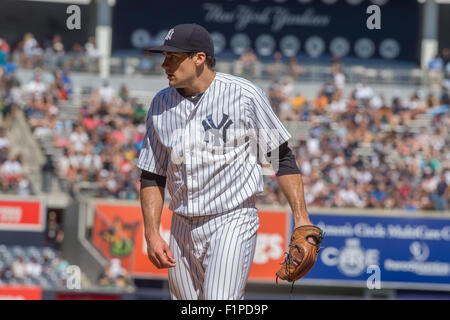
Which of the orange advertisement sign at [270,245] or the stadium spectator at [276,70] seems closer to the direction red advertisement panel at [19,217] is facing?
the orange advertisement sign

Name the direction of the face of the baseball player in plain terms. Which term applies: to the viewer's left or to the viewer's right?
to the viewer's left

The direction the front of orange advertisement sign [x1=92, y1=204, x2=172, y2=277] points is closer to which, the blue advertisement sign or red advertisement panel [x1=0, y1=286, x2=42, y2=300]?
the red advertisement panel

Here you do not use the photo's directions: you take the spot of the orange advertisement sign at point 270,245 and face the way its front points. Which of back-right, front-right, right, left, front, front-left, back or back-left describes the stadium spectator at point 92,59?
back-right

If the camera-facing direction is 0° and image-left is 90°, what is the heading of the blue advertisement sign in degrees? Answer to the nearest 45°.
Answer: approximately 0°

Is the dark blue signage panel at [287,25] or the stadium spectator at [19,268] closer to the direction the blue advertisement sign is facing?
the stadium spectator

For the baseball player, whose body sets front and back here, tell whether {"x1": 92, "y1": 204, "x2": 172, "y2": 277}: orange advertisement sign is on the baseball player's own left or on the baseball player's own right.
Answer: on the baseball player's own right

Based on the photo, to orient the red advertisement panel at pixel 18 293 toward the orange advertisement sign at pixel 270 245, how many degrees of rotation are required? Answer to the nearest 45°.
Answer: approximately 135° to its left

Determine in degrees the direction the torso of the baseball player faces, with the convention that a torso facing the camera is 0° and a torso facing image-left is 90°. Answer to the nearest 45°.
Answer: approximately 45°

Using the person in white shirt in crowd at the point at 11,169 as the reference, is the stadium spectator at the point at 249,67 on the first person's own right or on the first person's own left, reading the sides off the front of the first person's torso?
on the first person's own left
